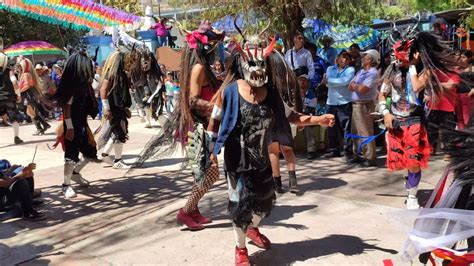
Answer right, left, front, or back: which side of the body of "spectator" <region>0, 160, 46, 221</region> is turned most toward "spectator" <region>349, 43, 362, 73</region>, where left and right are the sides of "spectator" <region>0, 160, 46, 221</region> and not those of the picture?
front

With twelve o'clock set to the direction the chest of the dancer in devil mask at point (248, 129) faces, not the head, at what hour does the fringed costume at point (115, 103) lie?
The fringed costume is roughly at 5 o'clock from the dancer in devil mask.

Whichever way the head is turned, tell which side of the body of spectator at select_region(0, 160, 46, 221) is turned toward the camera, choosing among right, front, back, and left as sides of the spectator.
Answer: right

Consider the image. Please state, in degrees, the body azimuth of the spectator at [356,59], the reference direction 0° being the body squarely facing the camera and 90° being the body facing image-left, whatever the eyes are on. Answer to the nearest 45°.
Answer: approximately 45°
